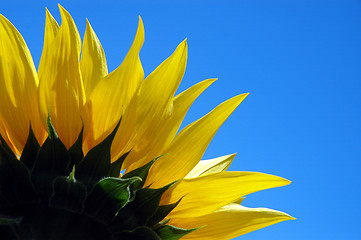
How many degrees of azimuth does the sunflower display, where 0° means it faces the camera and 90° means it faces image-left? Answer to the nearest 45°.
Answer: approximately 180°
